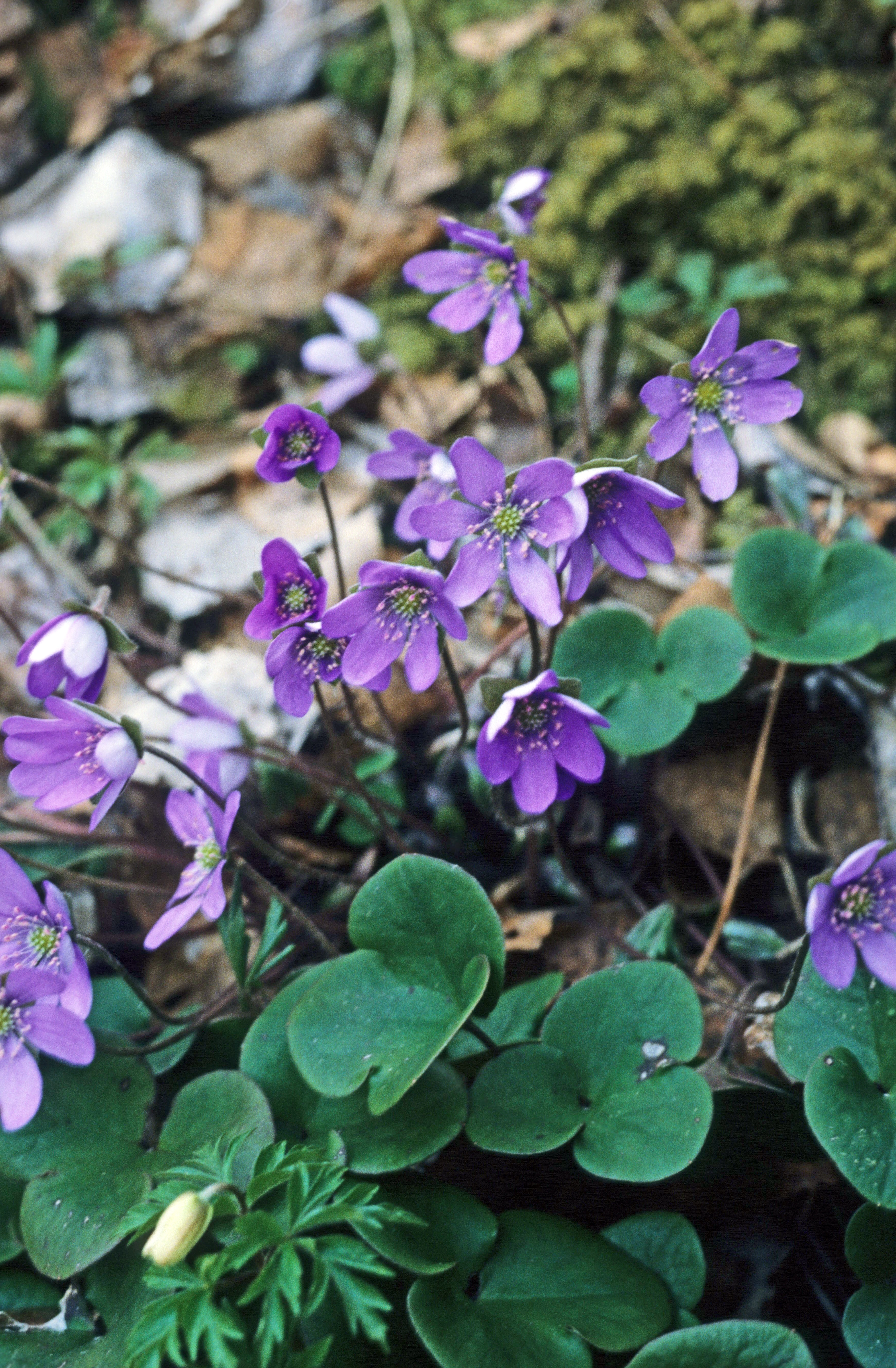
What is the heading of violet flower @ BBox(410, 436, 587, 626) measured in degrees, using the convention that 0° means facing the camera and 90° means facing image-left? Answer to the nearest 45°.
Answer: approximately 0°

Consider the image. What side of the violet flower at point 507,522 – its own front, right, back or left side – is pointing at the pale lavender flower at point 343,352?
back
